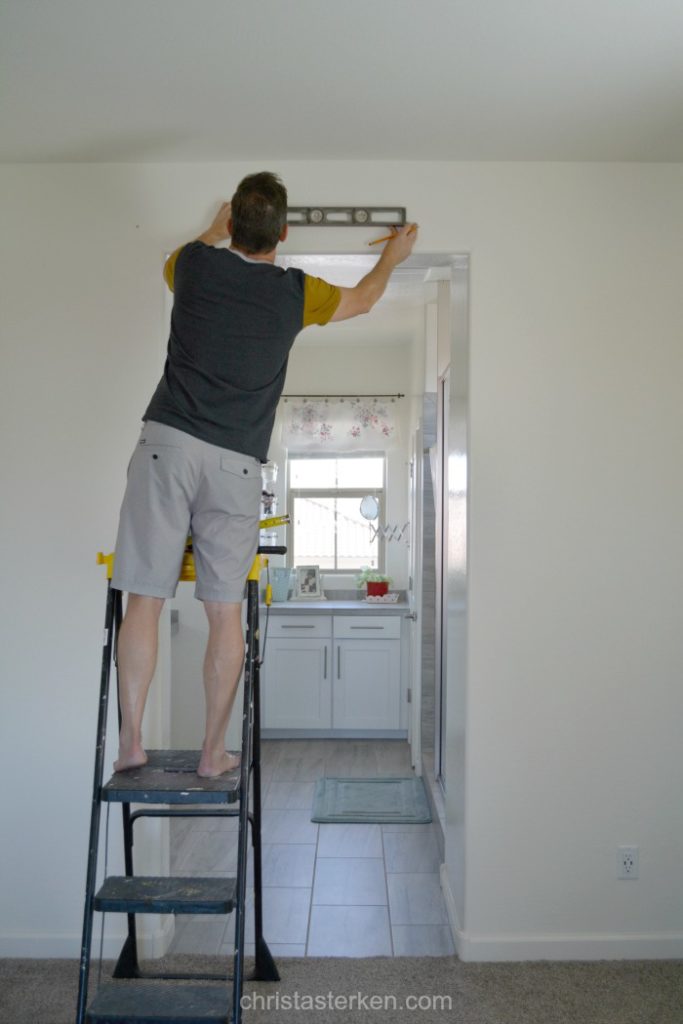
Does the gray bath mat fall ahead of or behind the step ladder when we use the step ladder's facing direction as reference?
behind

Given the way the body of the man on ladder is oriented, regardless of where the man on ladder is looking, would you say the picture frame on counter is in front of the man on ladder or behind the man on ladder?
in front

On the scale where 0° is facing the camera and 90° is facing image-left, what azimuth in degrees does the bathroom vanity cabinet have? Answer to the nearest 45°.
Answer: approximately 0°

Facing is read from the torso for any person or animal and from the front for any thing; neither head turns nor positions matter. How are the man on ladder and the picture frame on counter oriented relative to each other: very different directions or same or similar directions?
very different directions

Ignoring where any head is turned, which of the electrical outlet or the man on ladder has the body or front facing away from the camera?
the man on ladder

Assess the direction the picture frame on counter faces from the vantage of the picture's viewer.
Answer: facing the viewer

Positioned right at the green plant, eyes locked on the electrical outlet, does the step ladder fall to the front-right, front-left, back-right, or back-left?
front-right

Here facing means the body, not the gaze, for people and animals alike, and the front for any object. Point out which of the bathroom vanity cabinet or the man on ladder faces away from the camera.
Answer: the man on ladder

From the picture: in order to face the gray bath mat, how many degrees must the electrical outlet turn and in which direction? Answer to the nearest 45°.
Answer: approximately 135° to its right

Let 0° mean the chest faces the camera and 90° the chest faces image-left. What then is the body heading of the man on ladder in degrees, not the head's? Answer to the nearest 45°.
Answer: approximately 180°

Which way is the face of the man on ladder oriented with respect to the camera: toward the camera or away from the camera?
away from the camera
